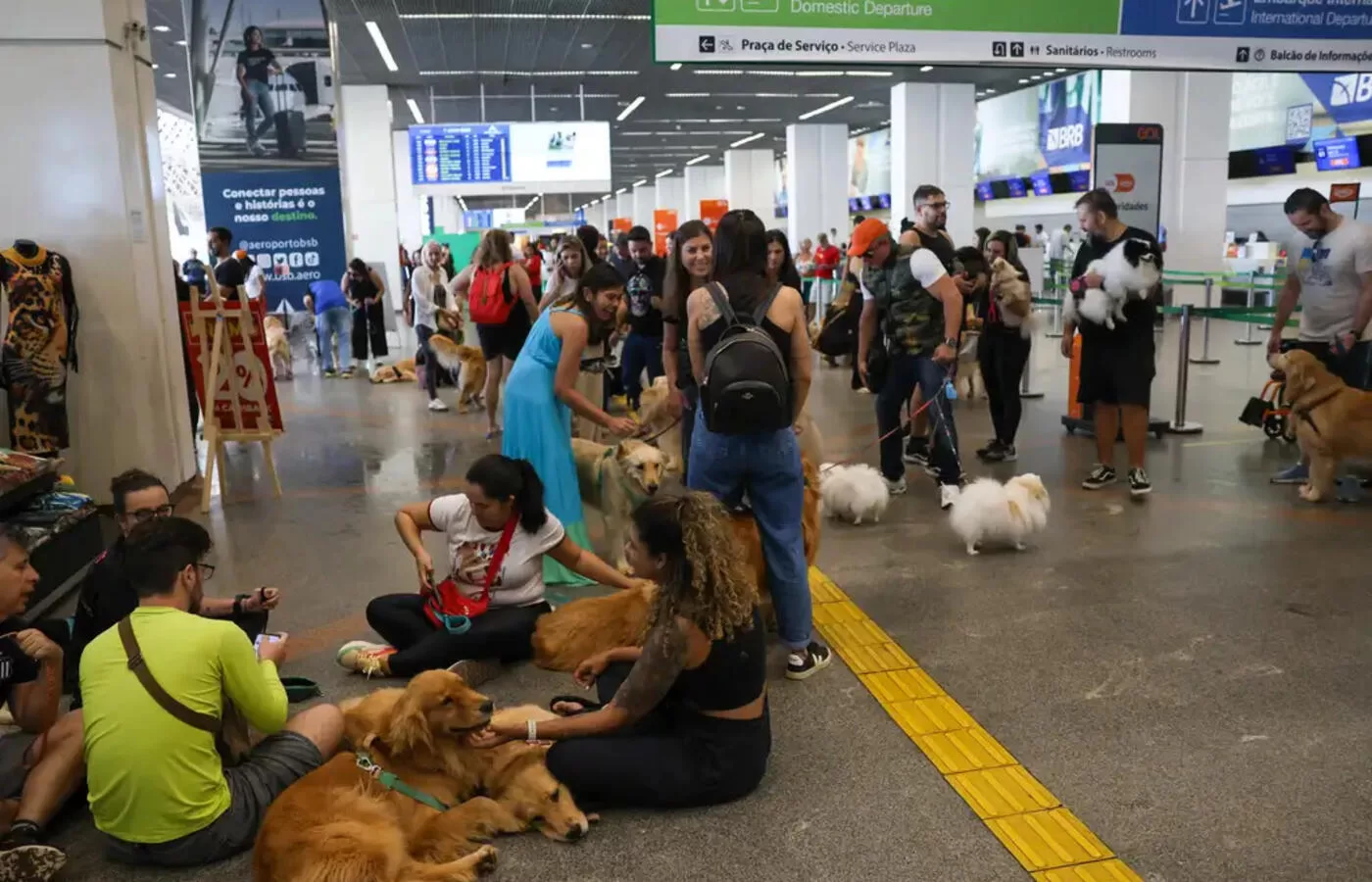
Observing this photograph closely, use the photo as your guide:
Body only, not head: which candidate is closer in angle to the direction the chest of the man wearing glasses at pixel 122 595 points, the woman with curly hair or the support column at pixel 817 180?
the woman with curly hair

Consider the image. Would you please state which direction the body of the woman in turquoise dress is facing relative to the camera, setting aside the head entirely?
to the viewer's right

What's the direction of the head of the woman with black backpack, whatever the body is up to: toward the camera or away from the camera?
away from the camera

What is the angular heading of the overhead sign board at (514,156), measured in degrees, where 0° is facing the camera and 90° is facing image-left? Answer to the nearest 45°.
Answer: approximately 0°

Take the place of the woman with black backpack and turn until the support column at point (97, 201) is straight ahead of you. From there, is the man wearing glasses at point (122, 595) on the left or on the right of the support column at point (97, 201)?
left

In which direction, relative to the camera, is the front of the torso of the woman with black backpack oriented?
away from the camera

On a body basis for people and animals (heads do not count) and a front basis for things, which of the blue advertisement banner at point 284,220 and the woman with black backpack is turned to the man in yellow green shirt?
the blue advertisement banner

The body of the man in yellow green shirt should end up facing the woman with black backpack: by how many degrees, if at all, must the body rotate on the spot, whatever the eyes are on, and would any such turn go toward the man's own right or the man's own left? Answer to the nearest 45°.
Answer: approximately 45° to the man's own right

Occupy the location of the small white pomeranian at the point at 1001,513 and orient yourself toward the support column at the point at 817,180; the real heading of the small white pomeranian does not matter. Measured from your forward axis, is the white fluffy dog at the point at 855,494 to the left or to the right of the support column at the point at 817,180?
left

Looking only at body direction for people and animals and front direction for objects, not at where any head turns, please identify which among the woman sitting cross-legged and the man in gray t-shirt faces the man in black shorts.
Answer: the man in gray t-shirt

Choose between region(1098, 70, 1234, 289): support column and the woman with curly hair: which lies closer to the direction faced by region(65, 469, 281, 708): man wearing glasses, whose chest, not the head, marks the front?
the woman with curly hair
